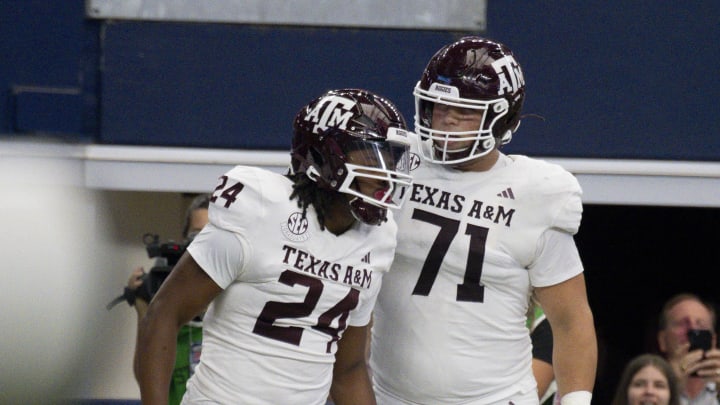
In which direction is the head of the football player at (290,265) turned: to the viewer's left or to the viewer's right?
to the viewer's right

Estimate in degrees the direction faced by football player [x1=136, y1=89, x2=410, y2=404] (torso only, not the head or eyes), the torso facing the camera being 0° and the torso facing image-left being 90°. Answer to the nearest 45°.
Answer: approximately 315°

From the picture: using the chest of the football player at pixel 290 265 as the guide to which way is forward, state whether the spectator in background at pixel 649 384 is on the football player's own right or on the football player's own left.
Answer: on the football player's own left

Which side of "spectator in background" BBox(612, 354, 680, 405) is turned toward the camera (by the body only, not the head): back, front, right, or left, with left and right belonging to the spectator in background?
front

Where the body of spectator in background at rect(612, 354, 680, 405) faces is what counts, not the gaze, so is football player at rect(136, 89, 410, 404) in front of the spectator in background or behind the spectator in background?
in front

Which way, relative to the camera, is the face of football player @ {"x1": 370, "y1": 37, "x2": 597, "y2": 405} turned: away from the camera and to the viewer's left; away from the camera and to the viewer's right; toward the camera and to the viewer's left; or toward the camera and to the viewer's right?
toward the camera and to the viewer's left

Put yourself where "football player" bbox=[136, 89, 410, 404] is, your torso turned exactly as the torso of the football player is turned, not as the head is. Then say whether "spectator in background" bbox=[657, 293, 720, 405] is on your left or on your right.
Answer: on your left
